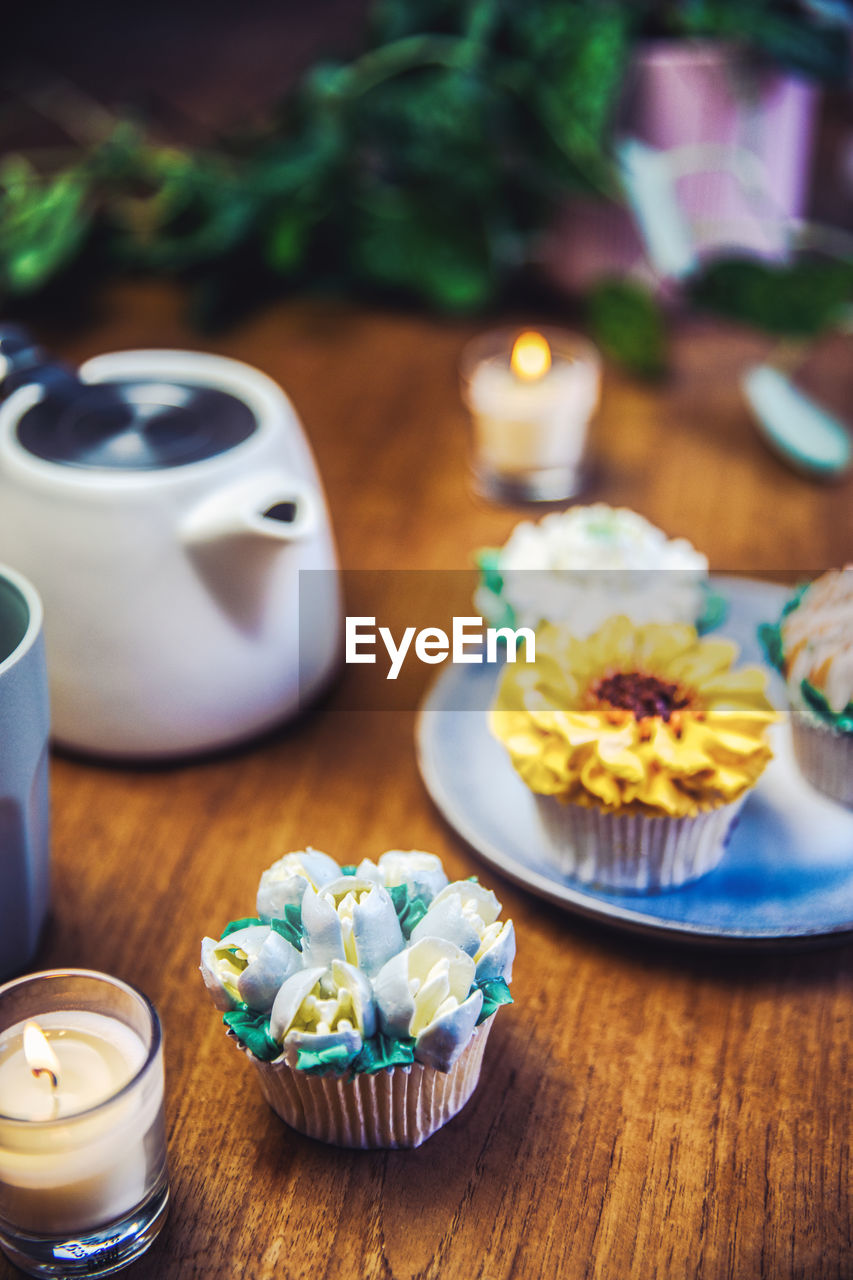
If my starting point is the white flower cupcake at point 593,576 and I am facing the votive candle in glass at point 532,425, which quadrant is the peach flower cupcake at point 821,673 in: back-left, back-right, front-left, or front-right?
back-right

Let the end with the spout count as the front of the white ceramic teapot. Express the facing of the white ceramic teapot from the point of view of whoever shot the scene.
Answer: facing the viewer and to the right of the viewer

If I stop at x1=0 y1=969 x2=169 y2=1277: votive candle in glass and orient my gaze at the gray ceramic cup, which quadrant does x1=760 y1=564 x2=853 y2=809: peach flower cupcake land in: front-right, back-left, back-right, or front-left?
front-right

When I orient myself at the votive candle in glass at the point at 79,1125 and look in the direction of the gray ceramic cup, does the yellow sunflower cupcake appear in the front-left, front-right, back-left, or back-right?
front-right
